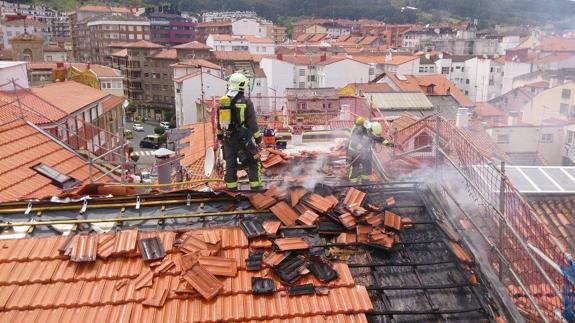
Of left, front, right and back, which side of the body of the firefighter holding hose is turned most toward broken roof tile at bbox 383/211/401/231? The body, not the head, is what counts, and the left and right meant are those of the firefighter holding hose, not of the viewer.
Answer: right

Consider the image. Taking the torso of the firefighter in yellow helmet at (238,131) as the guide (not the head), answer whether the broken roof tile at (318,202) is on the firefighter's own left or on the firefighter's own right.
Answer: on the firefighter's own right

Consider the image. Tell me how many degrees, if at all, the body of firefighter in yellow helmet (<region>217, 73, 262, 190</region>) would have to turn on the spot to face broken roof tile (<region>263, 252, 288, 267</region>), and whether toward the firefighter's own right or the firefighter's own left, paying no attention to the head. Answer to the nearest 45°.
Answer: approximately 135° to the firefighter's own right

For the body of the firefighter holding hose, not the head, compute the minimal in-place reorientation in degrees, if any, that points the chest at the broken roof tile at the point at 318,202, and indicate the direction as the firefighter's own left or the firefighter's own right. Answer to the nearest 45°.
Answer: approximately 90° to the firefighter's own right

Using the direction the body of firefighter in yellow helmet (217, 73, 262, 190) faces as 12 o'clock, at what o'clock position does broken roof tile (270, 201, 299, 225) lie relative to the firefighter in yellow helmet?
The broken roof tile is roughly at 4 o'clock from the firefighter in yellow helmet.

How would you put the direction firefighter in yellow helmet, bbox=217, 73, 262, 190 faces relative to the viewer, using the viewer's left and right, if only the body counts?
facing away from the viewer and to the right of the viewer

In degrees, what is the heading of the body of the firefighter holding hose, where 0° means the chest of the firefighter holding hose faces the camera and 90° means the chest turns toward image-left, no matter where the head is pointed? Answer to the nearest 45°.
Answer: approximately 270°

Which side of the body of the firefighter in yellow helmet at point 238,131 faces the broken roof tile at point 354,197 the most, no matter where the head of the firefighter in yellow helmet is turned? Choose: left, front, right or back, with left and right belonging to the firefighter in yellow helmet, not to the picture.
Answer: right

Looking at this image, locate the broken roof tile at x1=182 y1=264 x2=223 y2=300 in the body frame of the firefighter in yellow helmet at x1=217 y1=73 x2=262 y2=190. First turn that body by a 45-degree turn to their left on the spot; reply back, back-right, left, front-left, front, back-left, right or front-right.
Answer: back

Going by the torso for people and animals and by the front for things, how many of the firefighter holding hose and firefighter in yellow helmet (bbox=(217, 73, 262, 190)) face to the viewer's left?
0

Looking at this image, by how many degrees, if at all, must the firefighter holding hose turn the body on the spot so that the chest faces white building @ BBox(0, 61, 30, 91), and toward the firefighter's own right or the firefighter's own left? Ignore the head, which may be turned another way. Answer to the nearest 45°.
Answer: approximately 135° to the firefighter's own left
